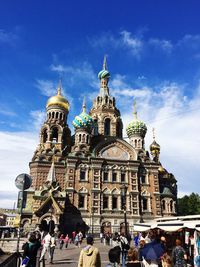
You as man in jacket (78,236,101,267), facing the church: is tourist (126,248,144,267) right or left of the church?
right

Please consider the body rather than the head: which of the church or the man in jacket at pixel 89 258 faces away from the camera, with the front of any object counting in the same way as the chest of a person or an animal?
the man in jacket

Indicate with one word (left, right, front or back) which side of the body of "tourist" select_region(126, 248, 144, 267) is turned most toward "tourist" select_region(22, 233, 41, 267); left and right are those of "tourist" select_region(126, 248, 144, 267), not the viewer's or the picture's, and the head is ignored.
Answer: left

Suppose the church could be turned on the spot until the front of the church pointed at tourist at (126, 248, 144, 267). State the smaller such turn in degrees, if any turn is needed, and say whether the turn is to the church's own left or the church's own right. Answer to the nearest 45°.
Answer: approximately 45° to the church's own left

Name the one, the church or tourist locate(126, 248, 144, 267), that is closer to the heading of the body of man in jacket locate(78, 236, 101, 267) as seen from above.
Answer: the church

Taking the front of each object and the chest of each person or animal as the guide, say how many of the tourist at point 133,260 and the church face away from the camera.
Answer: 1

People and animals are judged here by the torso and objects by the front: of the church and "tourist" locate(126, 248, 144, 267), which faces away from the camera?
the tourist

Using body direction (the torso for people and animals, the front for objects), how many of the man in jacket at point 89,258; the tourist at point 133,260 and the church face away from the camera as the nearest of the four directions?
2

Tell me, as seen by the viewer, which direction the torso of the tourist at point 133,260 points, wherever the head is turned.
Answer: away from the camera

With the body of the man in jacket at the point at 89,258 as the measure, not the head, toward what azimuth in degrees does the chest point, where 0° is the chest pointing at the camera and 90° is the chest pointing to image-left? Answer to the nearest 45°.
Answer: approximately 180°

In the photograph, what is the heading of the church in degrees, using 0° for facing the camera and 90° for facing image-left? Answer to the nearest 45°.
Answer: approximately 45°
